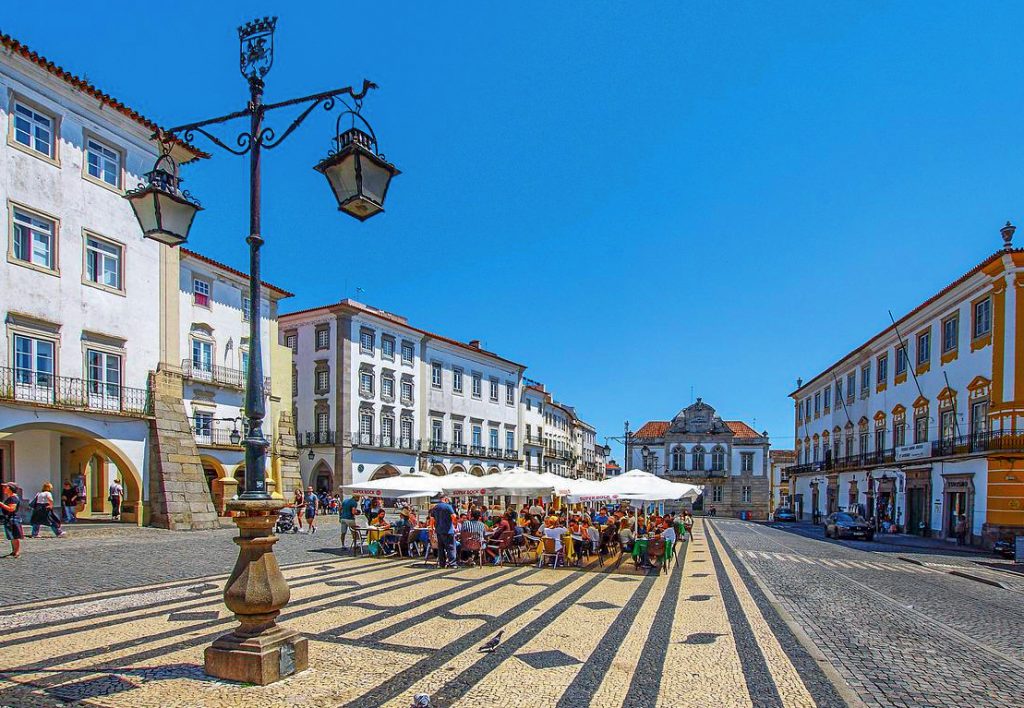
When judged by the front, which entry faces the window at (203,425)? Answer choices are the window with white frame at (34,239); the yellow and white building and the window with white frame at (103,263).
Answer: the yellow and white building

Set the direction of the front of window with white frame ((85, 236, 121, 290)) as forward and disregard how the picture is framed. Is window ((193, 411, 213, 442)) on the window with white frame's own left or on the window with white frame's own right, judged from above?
on the window with white frame's own left

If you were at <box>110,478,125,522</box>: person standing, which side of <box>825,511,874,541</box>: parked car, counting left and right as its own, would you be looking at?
right

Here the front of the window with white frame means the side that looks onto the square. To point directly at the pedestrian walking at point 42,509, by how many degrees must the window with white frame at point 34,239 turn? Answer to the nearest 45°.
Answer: approximately 45° to its right

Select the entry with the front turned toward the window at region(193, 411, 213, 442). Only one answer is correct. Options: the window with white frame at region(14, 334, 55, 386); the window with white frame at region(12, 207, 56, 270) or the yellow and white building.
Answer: the yellow and white building

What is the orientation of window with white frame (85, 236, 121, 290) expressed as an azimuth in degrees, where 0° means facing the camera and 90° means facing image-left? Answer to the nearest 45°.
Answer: approximately 315°
